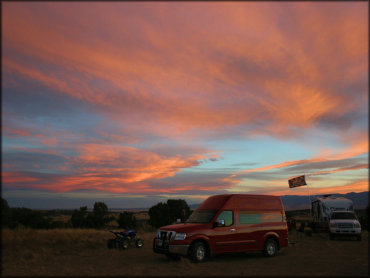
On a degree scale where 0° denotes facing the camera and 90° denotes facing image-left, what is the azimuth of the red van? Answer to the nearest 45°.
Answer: approximately 45°

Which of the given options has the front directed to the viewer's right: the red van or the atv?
the atv

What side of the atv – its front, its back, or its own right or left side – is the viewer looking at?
right

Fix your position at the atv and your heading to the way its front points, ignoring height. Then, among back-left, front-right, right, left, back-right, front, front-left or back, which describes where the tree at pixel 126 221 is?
left

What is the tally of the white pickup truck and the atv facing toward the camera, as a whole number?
1

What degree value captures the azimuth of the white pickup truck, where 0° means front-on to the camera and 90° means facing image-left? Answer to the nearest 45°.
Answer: approximately 0°

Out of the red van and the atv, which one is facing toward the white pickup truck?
the atv
